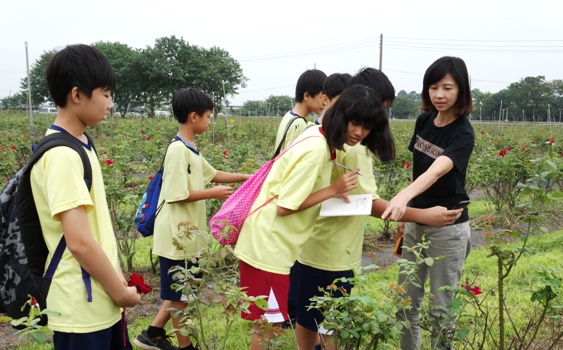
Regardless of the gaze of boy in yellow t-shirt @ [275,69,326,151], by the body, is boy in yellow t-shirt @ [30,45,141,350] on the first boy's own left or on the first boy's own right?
on the first boy's own right

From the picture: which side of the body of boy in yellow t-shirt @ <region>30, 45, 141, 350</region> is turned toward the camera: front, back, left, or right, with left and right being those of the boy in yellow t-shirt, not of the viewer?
right

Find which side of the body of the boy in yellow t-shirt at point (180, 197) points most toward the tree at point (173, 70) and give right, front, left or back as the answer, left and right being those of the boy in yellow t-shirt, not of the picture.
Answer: left

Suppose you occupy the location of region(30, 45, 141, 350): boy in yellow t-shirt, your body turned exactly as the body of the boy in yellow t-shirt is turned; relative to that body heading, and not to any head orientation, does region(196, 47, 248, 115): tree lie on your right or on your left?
on your left

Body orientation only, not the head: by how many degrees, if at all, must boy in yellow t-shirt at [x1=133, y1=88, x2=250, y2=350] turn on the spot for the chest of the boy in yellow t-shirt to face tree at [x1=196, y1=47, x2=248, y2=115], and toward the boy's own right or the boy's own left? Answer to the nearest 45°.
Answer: approximately 90° to the boy's own left

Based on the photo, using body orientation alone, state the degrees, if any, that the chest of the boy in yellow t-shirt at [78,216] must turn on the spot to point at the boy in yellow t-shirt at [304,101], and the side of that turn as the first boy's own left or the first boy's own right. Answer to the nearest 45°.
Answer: approximately 45° to the first boy's own left

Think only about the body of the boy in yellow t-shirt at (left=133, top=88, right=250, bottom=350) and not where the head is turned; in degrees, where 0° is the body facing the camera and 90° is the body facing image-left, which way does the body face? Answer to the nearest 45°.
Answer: approximately 270°
